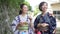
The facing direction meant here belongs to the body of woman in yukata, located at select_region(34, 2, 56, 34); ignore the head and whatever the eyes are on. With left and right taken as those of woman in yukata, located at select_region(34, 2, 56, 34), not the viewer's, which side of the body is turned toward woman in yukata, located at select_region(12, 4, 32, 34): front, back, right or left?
right

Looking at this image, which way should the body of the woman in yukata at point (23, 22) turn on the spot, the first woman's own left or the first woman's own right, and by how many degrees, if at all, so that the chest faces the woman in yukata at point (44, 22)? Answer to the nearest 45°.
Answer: approximately 45° to the first woman's own left

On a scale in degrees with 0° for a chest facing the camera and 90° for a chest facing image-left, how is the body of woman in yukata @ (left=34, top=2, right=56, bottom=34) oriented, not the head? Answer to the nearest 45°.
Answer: approximately 0°
